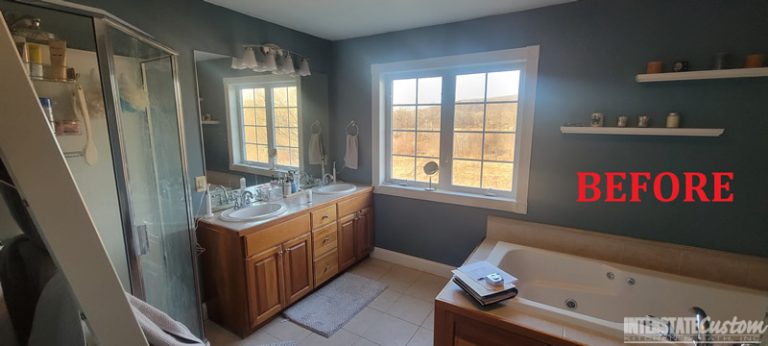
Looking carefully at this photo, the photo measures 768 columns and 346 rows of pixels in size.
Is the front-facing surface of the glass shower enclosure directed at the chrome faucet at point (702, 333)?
yes

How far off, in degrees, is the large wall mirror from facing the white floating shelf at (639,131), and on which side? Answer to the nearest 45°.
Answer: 0° — it already faces it

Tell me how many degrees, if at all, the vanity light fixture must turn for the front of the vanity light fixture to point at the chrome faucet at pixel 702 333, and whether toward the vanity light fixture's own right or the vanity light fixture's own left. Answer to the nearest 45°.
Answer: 0° — it already faces it

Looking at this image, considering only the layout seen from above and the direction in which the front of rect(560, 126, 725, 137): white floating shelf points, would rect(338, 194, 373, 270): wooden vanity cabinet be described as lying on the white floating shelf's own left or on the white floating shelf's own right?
on the white floating shelf's own right

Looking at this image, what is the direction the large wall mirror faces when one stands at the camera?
facing the viewer and to the right of the viewer

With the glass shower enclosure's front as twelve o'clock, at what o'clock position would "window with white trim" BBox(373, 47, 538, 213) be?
The window with white trim is roughly at 11 o'clock from the glass shower enclosure.

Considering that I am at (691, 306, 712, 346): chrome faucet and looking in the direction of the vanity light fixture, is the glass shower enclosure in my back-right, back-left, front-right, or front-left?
front-left

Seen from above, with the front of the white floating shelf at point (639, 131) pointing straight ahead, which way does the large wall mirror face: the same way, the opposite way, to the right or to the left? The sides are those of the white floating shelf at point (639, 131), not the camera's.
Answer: to the left

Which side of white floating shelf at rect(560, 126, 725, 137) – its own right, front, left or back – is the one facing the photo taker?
front

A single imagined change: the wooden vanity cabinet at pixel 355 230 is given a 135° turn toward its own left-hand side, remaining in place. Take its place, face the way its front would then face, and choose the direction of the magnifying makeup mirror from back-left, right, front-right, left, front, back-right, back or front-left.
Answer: right

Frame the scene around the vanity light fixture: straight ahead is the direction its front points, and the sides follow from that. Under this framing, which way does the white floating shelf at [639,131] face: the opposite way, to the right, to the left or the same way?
to the right

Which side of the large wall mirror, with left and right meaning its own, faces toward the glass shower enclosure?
right

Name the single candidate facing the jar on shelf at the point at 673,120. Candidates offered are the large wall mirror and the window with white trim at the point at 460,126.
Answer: the large wall mirror

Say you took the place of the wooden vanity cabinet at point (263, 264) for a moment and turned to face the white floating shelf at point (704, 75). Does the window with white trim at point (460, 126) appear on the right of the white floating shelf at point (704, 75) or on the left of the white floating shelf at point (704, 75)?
left

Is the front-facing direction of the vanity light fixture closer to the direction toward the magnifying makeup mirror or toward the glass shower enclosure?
the magnifying makeup mirror

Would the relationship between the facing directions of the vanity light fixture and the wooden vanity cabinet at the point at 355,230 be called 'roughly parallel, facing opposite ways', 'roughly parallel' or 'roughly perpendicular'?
roughly parallel

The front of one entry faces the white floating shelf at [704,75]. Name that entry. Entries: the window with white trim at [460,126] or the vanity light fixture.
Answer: the vanity light fixture
